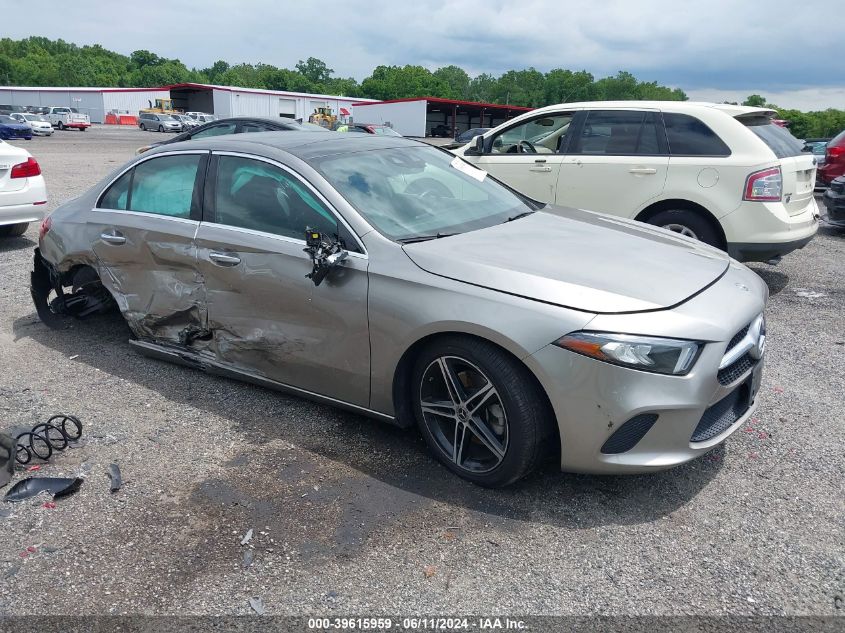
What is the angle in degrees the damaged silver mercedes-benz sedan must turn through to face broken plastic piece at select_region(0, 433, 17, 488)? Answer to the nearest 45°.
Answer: approximately 135° to its right

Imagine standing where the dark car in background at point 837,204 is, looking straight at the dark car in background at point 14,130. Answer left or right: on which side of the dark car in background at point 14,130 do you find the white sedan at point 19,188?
left

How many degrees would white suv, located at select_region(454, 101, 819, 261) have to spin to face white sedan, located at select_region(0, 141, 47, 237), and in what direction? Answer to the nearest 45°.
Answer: approximately 45° to its left

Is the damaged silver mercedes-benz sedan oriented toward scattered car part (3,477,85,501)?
no

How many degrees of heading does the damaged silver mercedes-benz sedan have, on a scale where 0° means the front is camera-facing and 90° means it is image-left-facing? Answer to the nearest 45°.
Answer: approximately 315°

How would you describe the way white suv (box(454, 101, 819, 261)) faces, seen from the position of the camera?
facing away from the viewer and to the left of the viewer

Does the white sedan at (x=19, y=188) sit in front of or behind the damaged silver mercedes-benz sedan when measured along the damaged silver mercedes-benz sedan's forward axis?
behind

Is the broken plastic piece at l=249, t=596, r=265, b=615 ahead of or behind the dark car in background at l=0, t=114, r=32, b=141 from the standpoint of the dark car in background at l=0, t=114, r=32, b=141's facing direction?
ahead

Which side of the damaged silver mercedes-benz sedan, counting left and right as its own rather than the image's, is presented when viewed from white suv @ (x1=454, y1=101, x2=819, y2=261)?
left

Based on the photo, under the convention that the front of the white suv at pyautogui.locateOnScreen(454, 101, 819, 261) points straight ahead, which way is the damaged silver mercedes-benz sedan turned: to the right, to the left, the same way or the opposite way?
the opposite way

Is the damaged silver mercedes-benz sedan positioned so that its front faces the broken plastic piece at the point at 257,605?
no

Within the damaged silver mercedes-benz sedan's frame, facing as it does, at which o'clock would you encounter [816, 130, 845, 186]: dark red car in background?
The dark red car in background is roughly at 9 o'clock from the damaged silver mercedes-benz sedan.

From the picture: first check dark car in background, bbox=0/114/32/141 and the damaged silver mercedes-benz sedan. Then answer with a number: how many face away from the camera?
0
